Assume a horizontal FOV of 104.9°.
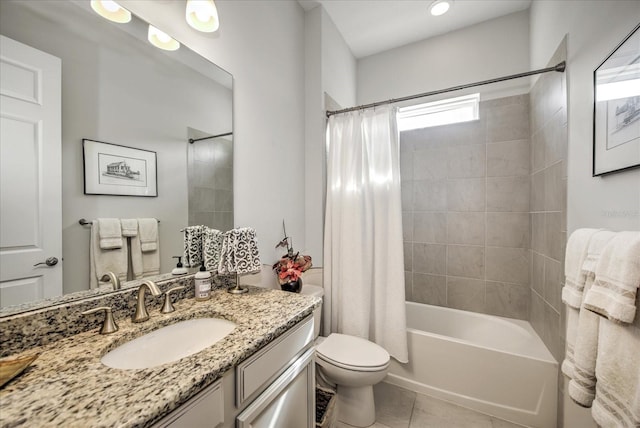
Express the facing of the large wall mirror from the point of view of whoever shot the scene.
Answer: facing the viewer and to the right of the viewer

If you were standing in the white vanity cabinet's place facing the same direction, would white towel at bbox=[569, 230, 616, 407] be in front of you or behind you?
in front

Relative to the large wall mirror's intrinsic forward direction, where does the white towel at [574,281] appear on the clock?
The white towel is roughly at 12 o'clock from the large wall mirror.

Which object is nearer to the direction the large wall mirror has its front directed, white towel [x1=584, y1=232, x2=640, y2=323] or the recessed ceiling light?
the white towel

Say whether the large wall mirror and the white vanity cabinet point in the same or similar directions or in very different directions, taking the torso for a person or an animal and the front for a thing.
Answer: same or similar directions

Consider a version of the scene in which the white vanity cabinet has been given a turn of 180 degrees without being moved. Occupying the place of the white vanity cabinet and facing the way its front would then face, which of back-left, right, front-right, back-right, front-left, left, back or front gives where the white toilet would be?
right

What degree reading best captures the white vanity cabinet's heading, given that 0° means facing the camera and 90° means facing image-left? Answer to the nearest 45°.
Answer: approximately 315°

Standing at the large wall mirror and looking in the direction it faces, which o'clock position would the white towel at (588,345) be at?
The white towel is roughly at 12 o'clock from the large wall mirror.

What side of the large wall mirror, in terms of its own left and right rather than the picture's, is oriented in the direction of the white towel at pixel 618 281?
front

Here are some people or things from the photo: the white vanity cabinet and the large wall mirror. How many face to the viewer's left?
0

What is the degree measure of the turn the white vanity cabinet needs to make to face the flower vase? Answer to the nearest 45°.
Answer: approximately 135° to its left

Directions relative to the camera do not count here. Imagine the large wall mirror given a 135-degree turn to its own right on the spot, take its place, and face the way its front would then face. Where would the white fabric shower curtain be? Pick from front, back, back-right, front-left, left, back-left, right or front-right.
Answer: back

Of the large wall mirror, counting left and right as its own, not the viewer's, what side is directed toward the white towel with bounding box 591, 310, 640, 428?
front
